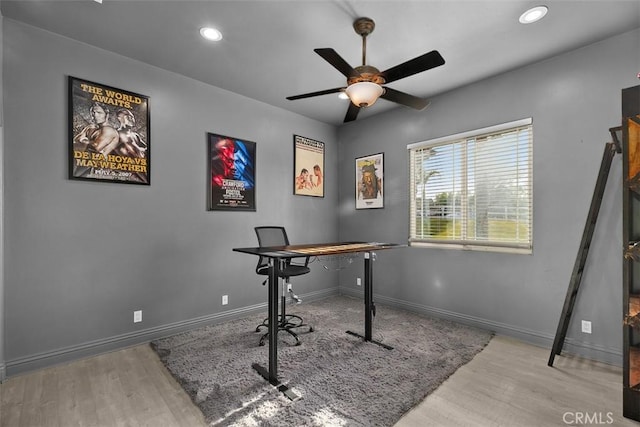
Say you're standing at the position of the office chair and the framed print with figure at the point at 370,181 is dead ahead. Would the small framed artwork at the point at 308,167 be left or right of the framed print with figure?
left

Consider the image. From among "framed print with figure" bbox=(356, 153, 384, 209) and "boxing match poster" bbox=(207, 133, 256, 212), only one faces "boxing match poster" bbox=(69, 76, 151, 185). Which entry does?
the framed print with figure

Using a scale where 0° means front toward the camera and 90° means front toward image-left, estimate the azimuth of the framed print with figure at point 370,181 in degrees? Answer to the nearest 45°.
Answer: approximately 45°

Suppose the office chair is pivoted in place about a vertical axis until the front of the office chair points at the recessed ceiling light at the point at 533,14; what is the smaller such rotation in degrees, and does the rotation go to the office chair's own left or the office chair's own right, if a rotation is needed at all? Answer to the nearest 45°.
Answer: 0° — it already faces it

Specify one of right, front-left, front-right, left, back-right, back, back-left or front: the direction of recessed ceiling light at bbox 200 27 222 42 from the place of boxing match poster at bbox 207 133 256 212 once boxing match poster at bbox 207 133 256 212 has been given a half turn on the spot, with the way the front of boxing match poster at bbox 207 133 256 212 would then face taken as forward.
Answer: back-left

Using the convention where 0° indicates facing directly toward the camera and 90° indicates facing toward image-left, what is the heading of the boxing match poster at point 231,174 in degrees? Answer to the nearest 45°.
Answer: approximately 315°

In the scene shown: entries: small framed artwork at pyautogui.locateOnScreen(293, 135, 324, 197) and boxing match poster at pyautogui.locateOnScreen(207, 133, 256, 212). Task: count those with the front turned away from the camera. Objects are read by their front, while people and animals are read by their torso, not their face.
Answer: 0

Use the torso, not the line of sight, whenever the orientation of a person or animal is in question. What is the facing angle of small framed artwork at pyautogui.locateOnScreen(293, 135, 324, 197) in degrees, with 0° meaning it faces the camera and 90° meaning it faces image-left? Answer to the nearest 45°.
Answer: approximately 315°

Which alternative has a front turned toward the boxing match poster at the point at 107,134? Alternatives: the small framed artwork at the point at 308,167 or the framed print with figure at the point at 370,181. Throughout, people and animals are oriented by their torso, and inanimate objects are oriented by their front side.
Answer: the framed print with figure
